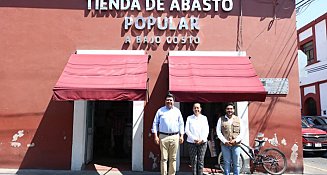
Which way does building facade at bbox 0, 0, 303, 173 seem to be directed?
toward the camera

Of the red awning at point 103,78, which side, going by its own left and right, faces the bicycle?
left

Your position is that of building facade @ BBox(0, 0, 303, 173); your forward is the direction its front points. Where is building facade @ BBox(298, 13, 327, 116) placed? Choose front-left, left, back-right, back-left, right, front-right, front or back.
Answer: back-left

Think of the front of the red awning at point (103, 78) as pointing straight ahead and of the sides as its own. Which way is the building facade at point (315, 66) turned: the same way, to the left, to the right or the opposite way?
to the right

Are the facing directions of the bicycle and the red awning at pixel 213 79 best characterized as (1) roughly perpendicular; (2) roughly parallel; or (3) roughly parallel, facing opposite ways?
roughly perpendicular

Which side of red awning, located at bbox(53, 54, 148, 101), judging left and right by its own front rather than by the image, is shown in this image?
front

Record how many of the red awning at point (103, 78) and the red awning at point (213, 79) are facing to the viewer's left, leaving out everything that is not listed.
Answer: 0

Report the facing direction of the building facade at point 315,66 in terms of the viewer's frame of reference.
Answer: facing the viewer and to the left of the viewer

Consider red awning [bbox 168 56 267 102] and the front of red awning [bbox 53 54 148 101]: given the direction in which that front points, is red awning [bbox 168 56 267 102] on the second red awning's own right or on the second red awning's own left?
on the second red awning's own left

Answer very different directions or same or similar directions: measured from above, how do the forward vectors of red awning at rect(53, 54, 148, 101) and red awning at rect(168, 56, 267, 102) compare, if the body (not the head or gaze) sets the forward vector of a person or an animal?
same or similar directions

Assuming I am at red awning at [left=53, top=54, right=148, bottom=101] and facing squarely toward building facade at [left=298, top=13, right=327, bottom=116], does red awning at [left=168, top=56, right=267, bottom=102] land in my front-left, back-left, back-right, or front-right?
front-right
